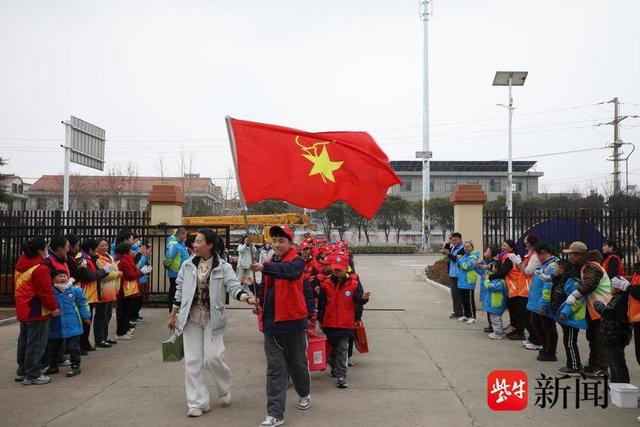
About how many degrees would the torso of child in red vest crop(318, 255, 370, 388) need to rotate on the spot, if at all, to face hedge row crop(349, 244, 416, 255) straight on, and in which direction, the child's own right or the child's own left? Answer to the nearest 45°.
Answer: approximately 180°

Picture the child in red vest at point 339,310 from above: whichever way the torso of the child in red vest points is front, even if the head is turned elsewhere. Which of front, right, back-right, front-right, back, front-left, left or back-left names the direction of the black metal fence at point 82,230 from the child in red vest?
back-right

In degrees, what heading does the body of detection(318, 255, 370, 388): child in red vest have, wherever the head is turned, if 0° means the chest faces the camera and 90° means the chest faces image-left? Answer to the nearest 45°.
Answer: approximately 0°

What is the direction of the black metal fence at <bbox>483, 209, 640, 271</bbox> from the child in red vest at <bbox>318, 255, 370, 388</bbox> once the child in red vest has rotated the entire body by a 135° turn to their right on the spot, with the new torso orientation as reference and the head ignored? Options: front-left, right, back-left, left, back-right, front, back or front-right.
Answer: right

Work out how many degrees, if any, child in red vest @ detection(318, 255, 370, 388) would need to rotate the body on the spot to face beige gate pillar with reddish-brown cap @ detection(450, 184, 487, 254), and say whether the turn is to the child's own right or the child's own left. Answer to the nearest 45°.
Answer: approximately 135° to the child's own left

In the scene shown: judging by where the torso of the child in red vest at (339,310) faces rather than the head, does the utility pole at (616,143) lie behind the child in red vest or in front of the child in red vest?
behind
